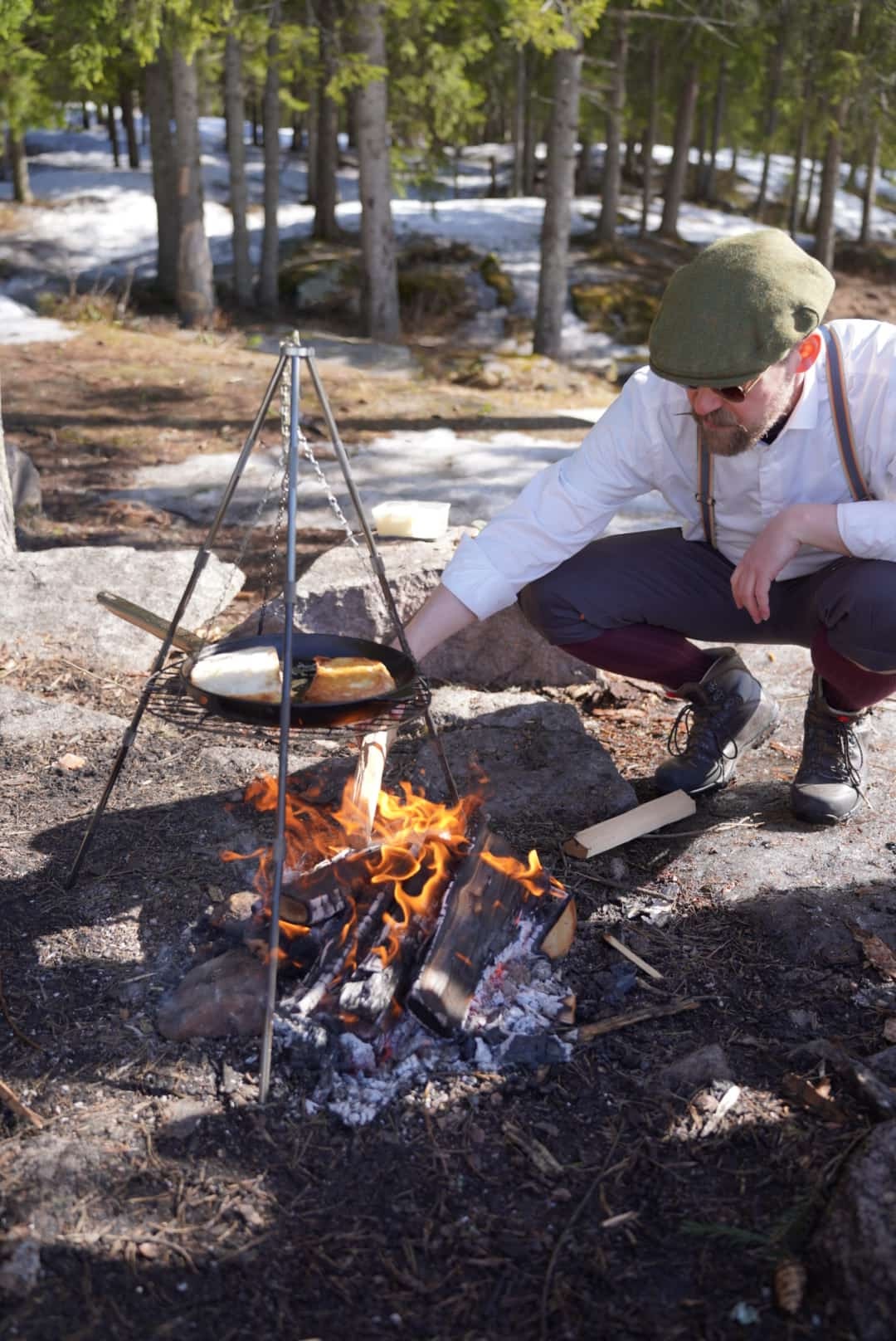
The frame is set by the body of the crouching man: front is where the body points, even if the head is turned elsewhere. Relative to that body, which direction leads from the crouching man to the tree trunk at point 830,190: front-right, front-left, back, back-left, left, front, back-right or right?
back-right

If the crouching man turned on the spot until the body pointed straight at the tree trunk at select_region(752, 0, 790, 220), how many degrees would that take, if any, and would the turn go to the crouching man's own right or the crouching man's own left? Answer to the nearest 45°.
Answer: approximately 135° to the crouching man's own right

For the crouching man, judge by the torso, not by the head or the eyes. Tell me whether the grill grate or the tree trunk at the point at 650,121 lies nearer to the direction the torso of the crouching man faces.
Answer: the grill grate

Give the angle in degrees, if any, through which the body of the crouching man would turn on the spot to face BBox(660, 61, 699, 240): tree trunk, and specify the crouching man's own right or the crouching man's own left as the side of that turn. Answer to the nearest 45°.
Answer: approximately 135° to the crouching man's own right

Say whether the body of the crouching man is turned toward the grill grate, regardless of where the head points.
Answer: yes

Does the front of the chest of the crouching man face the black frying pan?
yes

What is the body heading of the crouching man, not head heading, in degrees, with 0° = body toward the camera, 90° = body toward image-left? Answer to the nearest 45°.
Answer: approximately 45°

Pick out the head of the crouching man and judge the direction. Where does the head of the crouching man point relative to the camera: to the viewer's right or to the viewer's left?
to the viewer's left
